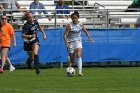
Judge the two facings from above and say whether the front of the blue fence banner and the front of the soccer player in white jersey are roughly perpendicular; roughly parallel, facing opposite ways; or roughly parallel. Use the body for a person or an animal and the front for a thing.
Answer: roughly parallel

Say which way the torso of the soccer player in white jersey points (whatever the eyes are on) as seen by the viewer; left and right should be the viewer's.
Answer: facing the viewer

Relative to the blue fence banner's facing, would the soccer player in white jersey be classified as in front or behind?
in front

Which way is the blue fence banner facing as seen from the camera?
toward the camera

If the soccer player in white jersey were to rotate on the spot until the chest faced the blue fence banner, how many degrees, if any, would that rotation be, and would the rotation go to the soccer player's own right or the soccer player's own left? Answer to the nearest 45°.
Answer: approximately 180°

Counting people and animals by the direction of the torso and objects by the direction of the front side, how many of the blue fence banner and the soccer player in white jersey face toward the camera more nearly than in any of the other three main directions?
2
